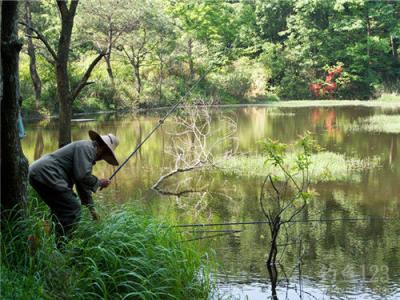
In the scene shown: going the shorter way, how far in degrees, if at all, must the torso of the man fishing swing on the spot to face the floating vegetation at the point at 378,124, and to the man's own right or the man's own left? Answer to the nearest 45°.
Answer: approximately 45° to the man's own left

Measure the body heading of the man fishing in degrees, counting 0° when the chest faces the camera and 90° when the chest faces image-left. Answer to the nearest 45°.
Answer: approximately 270°

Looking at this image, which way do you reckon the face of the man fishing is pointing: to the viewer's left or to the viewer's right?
to the viewer's right

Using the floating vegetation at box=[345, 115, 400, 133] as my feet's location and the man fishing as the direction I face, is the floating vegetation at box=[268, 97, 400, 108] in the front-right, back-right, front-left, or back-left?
back-right

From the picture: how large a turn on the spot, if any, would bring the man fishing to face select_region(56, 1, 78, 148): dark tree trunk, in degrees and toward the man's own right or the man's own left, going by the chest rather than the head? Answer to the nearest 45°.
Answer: approximately 90° to the man's own left

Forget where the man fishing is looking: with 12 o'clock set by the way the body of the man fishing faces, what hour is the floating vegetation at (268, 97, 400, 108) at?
The floating vegetation is roughly at 10 o'clock from the man fishing.
